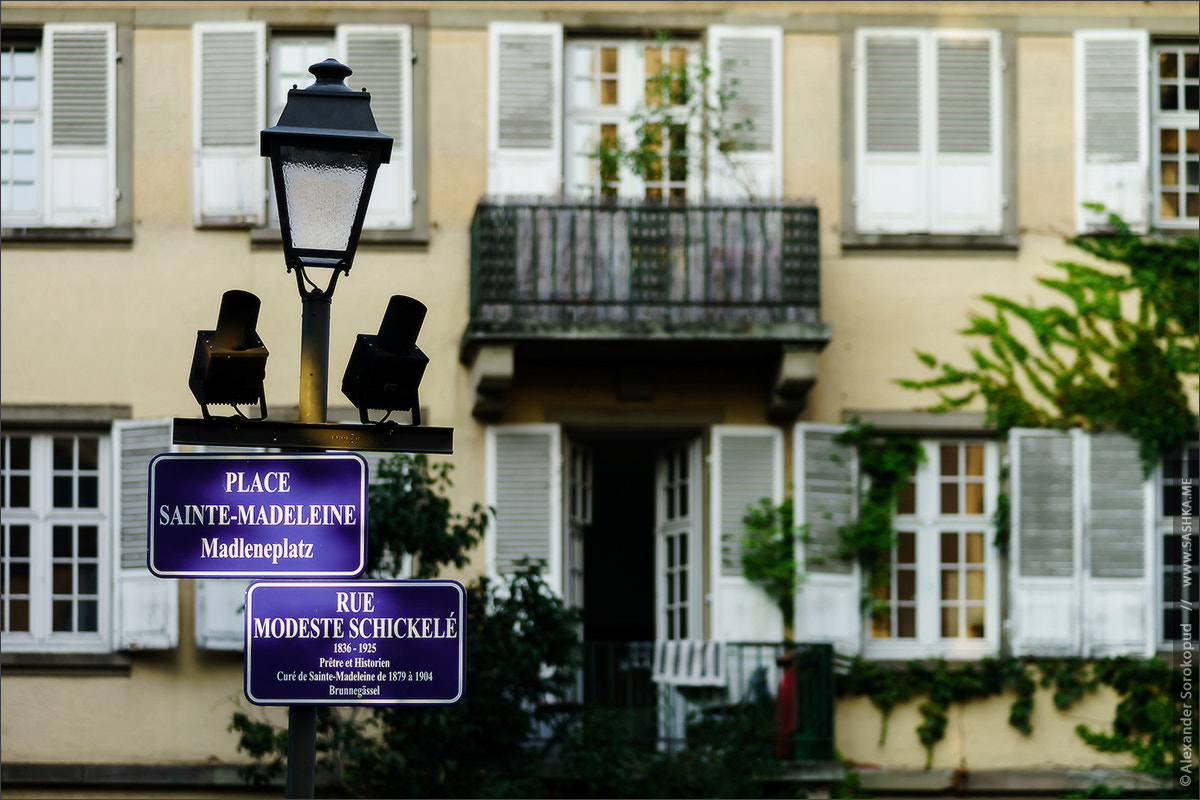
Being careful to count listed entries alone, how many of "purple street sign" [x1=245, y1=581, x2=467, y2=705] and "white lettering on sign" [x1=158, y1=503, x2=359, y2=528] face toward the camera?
2

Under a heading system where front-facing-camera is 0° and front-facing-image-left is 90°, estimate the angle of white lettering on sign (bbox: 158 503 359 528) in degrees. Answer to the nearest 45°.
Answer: approximately 0°

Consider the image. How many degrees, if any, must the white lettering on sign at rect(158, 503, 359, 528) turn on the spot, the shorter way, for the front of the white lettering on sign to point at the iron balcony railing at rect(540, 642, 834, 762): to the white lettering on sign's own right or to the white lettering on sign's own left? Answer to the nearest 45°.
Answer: approximately 135° to the white lettering on sign's own left

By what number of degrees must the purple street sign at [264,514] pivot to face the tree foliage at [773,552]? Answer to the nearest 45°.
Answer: approximately 135° to its left

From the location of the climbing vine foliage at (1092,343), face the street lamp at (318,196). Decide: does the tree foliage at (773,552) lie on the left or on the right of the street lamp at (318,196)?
right

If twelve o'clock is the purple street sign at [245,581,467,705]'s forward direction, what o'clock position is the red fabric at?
The red fabric is roughly at 7 o'clock from the purple street sign.

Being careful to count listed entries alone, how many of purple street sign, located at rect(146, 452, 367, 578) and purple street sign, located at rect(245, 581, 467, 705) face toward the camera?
2

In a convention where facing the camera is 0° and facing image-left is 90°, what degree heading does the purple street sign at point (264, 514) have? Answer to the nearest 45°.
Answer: approximately 0°
